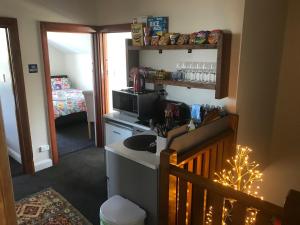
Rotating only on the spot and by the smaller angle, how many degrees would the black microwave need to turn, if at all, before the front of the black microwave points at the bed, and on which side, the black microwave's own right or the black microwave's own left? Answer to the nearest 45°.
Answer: approximately 90° to the black microwave's own right

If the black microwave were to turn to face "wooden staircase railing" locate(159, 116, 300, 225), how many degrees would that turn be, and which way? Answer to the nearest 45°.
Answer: approximately 45° to its left

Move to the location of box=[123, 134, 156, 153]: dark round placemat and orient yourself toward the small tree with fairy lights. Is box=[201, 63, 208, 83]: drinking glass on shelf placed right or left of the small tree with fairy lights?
left

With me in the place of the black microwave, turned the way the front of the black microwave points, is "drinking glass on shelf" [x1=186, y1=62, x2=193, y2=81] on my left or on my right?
on my left

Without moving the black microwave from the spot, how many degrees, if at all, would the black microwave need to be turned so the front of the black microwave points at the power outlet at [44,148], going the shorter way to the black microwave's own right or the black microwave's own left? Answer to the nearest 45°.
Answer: approximately 45° to the black microwave's own right

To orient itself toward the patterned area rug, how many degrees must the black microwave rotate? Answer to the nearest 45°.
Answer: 0° — it already faces it

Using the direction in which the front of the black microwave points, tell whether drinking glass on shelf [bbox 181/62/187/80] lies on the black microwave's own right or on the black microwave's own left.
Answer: on the black microwave's own left

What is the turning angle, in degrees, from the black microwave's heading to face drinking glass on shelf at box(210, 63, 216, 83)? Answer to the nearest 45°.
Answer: approximately 90° to its left

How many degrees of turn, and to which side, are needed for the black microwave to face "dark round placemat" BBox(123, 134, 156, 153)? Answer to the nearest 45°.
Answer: approximately 45° to its left

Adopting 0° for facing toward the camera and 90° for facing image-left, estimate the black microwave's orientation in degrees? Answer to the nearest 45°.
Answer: approximately 45°
